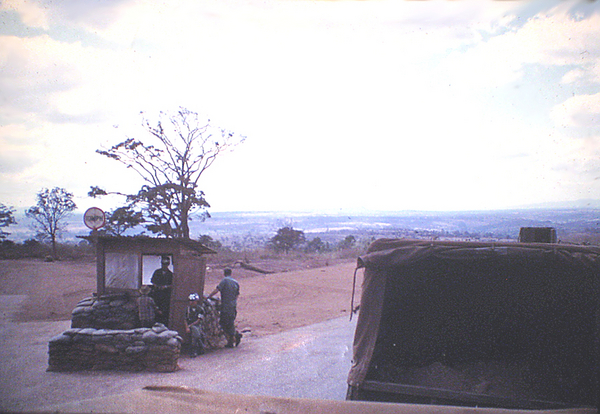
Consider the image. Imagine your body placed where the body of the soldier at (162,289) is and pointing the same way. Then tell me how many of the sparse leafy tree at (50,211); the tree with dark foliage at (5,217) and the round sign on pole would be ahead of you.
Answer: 0

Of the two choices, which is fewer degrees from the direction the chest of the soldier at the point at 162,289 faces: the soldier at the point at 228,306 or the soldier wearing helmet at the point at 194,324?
the soldier wearing helmet

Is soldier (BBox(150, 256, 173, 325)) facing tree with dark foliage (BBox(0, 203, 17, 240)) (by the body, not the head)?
no

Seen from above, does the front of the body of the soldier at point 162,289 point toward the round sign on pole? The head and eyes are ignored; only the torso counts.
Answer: no

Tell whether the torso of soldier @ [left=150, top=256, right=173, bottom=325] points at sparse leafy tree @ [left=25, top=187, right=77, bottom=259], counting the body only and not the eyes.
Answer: no

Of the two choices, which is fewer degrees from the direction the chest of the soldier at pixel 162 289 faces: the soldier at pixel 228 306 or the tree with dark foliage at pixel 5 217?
the soldier

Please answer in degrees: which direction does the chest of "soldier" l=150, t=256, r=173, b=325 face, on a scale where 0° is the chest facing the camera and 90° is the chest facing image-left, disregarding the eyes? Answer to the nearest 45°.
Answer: approximately 0°

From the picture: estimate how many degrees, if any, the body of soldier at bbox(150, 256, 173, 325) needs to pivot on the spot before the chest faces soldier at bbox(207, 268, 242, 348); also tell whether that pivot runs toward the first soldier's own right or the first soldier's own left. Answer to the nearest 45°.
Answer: approximately 90° to the first soldier's own left

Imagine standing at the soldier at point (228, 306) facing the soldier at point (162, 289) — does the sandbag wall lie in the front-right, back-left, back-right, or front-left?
front-left
